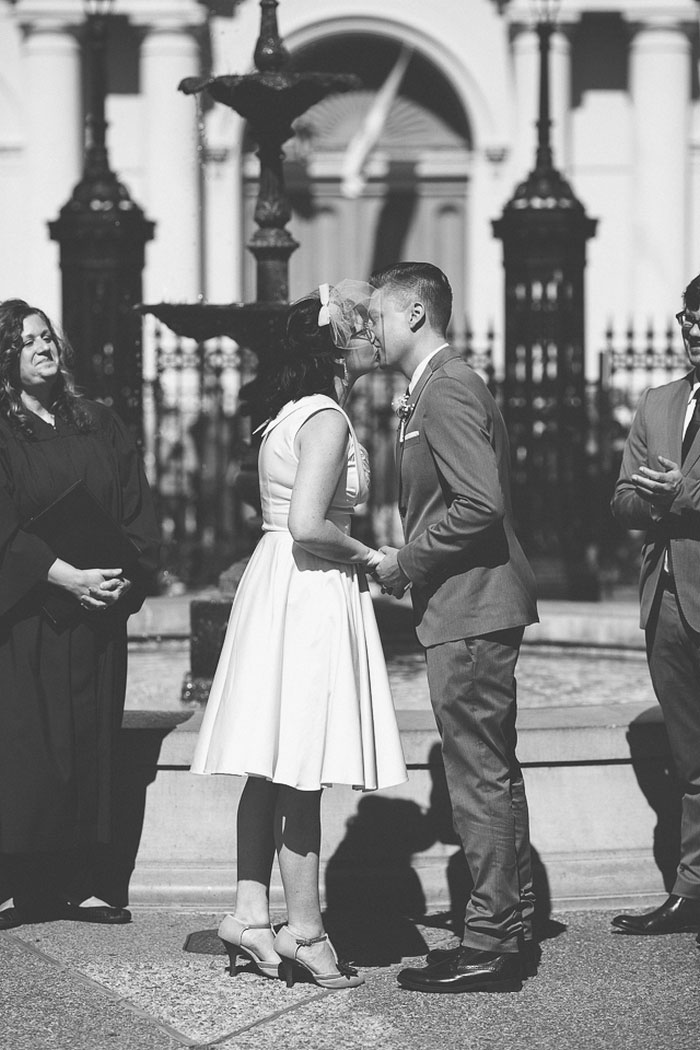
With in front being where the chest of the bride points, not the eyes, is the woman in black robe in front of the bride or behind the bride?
behind

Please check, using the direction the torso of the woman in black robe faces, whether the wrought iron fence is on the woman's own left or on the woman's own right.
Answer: on the woman's own left

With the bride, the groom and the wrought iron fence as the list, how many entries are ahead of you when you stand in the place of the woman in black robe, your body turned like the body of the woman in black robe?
2

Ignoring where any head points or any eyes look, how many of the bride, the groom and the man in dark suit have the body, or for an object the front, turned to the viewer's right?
1

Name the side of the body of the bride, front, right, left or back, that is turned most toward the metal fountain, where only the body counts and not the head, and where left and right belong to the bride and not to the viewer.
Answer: left

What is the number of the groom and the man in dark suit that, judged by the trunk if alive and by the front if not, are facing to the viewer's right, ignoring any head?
0

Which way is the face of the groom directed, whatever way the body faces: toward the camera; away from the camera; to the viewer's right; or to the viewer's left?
to the viewer's left

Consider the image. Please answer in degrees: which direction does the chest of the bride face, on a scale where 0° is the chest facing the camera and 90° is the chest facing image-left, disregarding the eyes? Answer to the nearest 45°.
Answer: approximately 270°

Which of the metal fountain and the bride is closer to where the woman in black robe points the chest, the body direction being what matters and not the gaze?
the bride

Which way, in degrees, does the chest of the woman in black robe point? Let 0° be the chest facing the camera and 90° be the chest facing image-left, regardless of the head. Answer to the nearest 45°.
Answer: approximately 315°

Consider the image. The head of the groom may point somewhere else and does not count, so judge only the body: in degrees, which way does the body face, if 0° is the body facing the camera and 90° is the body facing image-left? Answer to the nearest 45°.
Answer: approximately 90°
